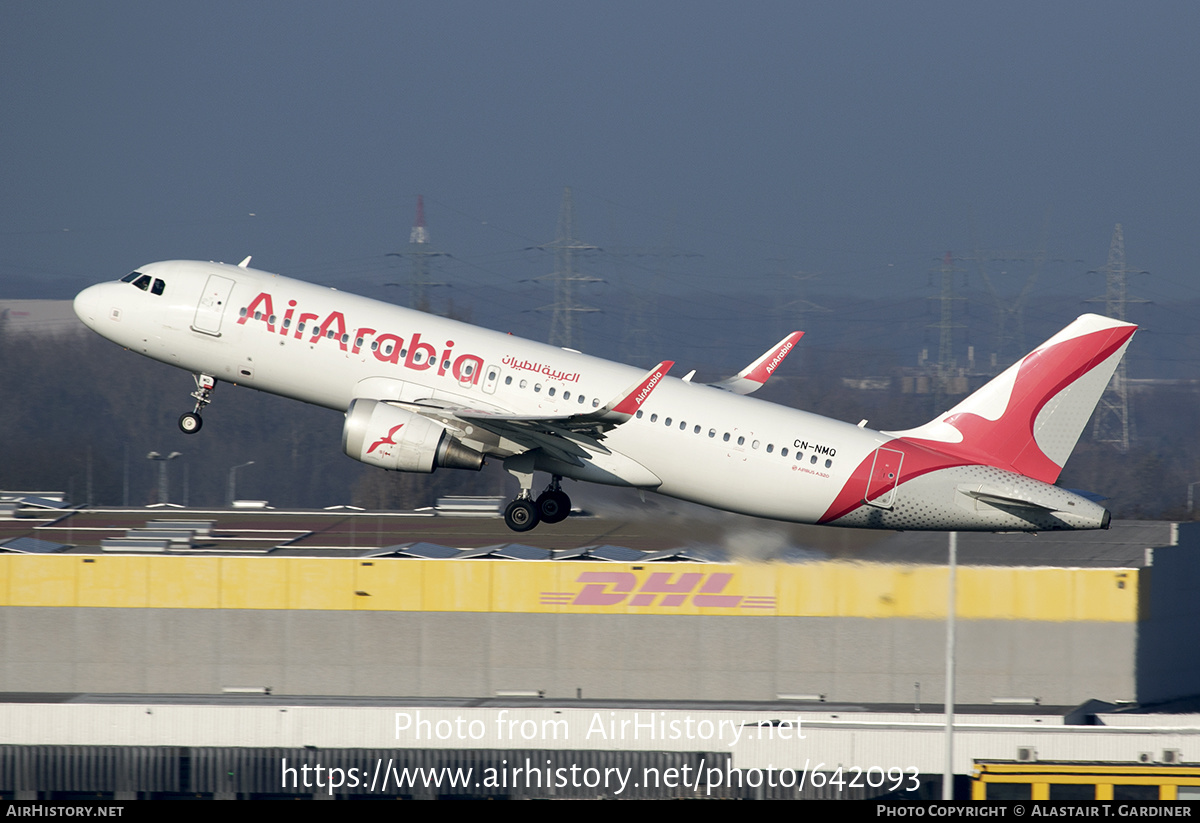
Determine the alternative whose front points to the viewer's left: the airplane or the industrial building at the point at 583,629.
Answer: the airplane

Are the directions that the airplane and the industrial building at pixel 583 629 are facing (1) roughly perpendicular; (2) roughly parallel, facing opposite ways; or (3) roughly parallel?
roughly perpendicular

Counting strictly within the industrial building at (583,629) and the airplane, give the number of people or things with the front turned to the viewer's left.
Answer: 1

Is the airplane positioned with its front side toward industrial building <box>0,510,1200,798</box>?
no

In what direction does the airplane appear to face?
to the viewer's left

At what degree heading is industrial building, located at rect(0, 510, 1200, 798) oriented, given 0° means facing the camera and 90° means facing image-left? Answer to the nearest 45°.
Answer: approximately 0°
